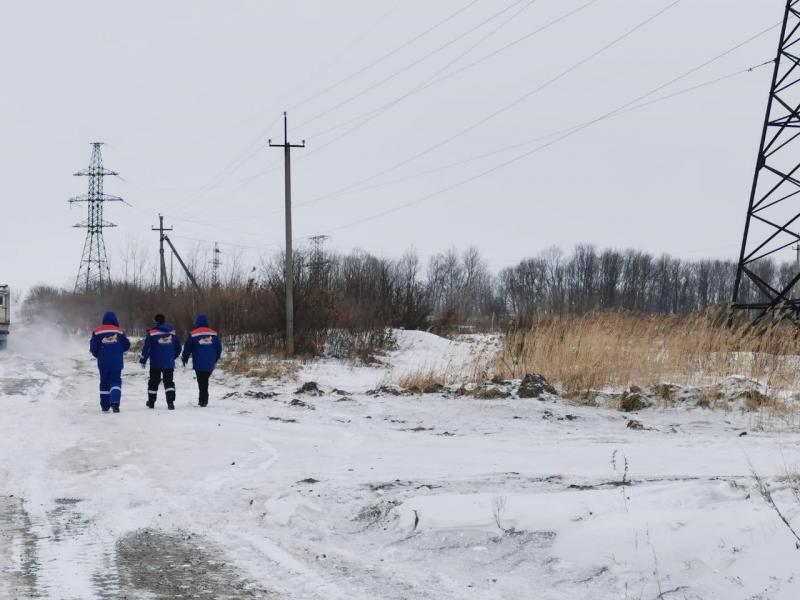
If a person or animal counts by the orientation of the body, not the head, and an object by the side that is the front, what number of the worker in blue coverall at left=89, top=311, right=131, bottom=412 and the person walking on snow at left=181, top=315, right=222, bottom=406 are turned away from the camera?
2

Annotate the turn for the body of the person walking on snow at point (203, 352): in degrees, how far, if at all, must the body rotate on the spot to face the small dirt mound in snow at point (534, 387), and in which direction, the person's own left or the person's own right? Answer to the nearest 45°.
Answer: approximately 135° to the person's own right

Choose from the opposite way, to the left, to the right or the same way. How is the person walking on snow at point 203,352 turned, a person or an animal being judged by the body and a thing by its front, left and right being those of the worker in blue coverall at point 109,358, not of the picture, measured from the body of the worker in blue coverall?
the same way

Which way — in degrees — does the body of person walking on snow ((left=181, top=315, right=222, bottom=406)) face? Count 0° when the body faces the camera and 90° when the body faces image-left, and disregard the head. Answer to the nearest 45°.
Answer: approximately 180°

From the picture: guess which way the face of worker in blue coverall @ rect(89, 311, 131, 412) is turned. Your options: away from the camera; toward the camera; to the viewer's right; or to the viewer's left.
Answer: away from the camera

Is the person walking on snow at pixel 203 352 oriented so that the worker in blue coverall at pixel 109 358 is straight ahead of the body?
no

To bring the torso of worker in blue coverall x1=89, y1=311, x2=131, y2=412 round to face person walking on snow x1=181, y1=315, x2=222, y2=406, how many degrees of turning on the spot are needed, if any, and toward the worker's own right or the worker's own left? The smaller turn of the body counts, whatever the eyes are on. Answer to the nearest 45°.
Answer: approximately 90° to the worker's own right

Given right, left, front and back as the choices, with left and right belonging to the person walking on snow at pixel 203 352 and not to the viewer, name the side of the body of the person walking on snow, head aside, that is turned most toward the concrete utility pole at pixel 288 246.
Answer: front

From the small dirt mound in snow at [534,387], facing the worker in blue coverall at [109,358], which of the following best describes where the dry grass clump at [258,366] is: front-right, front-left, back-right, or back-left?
front-right

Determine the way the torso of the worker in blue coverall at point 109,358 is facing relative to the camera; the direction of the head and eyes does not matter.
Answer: away from the camera

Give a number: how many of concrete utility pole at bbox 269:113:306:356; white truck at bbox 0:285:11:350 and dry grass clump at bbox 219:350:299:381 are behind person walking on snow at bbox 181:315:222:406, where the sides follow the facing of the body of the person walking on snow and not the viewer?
0

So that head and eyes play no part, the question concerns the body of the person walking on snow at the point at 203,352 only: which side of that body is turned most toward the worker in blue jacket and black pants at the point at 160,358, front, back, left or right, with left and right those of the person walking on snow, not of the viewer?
left

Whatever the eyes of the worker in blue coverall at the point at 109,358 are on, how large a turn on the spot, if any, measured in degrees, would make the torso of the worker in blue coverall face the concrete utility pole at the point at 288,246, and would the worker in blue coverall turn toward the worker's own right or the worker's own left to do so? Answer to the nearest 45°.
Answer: approximately 45° to the worker's own right

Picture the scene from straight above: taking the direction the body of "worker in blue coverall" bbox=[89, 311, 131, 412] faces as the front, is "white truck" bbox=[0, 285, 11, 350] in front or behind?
in front

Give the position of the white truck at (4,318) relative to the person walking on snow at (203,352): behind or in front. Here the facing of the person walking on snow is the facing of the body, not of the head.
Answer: in front
